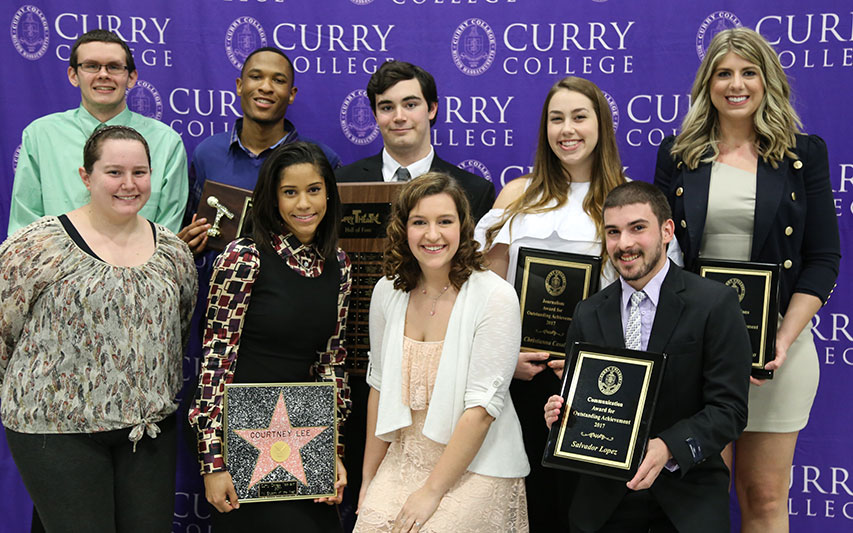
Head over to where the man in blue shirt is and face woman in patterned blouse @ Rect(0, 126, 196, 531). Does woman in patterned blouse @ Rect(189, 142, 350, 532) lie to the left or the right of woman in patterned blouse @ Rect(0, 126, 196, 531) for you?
left

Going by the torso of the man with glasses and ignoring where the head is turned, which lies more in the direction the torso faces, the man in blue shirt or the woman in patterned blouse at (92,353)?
the woman in patterned blouse

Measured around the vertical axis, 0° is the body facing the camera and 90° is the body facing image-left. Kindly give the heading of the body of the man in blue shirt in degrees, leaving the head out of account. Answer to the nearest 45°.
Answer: approximately 0°

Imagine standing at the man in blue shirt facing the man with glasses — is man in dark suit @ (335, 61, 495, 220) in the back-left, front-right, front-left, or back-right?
back-left

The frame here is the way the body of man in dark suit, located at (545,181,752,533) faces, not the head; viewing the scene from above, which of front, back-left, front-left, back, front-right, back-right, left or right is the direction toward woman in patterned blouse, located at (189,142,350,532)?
front-right

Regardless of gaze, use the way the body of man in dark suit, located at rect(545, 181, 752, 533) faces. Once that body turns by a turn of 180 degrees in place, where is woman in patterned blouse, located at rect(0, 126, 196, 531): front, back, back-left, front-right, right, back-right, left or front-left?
back-left

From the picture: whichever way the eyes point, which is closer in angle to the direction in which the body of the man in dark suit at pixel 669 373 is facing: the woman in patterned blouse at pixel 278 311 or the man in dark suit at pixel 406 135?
the woman in patterned blouse

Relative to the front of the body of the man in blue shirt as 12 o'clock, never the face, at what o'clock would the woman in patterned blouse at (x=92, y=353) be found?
The woman in patterned blouse is roughly at 1 o'clock from the man in blue shirt.

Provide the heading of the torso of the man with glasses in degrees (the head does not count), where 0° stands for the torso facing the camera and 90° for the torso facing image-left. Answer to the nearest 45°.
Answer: approximately 0°

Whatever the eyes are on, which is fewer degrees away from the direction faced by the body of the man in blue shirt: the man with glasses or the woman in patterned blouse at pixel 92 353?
the woman in patterned blouse

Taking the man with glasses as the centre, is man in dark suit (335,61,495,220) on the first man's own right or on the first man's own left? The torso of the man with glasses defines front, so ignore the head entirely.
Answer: on the first man's own left
